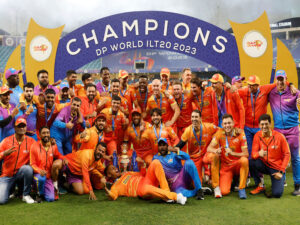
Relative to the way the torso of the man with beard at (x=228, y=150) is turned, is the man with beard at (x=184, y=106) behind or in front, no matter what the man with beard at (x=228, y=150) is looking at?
behind

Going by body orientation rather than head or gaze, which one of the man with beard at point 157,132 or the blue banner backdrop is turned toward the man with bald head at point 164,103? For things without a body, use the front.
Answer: the blue banner backdrop

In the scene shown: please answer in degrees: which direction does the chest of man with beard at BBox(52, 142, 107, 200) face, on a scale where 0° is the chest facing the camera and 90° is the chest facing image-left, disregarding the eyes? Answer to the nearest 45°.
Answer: approximately 315°

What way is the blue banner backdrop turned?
toward the camera

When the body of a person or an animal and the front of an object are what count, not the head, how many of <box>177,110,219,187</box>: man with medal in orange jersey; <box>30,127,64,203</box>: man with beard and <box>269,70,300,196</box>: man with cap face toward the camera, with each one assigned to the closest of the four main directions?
3

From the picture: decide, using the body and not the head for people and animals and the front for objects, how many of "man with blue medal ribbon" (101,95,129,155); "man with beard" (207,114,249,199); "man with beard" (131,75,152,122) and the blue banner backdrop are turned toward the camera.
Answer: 4

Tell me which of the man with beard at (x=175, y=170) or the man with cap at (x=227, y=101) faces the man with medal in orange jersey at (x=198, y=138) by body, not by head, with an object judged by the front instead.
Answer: the man with cap at (x=227, y=101)

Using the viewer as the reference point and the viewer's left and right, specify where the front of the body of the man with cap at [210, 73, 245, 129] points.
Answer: facing the viewer and to the left of the viewer

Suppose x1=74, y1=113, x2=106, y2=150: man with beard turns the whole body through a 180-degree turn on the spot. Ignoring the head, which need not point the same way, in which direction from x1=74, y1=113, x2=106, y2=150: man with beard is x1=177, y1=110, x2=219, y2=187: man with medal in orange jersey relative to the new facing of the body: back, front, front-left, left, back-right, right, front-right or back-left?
back-right

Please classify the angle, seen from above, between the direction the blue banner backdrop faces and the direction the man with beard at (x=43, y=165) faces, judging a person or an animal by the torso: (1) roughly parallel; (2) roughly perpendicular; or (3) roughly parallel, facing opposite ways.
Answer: roughly parallel

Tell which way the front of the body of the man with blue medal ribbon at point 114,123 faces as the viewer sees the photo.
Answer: toward the camera

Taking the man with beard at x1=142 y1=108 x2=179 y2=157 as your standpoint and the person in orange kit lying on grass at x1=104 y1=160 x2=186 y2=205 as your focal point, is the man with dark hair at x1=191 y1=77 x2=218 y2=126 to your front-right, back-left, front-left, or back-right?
back-left
